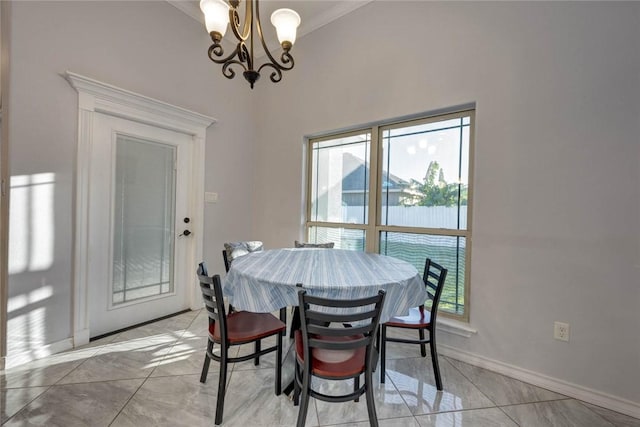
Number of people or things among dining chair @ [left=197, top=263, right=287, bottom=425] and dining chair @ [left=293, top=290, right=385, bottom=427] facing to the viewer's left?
0

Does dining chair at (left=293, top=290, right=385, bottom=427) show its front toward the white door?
no

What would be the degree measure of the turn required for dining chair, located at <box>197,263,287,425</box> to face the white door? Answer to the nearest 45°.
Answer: approximately 90° to its left

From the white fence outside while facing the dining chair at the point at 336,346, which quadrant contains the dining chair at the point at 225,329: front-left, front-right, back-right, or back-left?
front-right

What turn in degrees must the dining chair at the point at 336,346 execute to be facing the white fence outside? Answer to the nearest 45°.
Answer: approximately 45° to its right

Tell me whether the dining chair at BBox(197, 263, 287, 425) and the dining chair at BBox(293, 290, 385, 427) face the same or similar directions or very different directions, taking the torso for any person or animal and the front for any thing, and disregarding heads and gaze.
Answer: same or similar directions

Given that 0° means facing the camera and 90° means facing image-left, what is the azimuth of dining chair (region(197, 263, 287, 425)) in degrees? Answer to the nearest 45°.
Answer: approximately 225°

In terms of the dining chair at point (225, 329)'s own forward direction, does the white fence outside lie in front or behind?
in front

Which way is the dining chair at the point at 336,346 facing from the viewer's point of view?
away from the camera

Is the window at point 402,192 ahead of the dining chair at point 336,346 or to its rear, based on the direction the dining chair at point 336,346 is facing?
ahead
